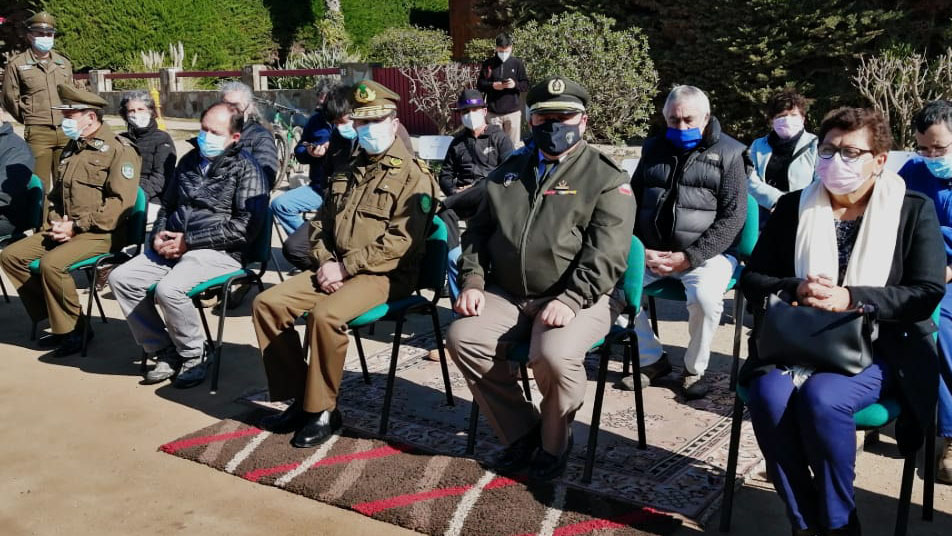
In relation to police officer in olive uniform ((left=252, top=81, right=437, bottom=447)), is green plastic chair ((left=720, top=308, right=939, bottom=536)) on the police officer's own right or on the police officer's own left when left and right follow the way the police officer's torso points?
on the police officer's own left

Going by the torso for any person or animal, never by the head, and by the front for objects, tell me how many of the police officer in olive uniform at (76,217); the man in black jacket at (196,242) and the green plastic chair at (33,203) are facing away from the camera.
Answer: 0

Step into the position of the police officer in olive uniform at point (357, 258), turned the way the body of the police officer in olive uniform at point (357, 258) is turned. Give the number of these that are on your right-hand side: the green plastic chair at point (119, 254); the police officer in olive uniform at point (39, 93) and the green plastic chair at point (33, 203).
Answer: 3

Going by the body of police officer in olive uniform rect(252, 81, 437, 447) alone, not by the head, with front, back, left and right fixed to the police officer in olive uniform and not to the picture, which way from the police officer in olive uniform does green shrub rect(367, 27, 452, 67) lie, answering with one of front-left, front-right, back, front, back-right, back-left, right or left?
back-right

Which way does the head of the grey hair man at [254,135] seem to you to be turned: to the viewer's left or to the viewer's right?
to the viewer's left

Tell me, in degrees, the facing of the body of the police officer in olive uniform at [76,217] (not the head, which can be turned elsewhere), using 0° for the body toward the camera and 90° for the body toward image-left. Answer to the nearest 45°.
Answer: approximately 45°

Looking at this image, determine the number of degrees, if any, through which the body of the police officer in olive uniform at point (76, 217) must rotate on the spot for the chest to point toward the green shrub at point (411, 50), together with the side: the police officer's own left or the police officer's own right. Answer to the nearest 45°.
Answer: approximately 180°

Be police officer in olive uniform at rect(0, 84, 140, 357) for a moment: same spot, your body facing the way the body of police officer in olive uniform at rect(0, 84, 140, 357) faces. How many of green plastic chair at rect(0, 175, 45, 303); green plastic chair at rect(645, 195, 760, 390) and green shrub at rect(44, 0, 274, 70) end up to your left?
1

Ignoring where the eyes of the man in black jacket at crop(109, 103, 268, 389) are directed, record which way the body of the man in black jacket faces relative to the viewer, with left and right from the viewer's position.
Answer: facing the viewer and to the left of the viewer
